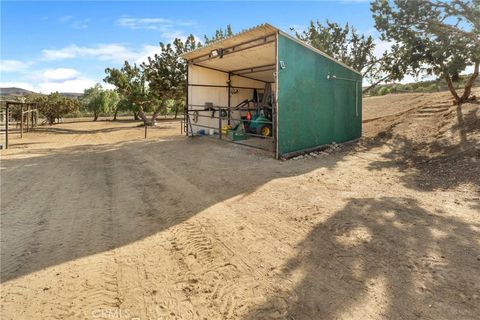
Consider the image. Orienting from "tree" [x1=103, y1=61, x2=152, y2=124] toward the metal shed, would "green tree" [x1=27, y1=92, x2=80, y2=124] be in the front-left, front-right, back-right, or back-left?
back-right

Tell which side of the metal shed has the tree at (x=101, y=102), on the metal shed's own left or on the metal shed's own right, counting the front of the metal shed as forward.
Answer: on the metal shed's own right

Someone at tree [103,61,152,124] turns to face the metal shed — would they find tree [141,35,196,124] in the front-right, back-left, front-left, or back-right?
front-left

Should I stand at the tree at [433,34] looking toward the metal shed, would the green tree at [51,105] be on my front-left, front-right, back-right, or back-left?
front-right

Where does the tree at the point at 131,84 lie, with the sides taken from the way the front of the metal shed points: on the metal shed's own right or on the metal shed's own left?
on the metal shed's own right

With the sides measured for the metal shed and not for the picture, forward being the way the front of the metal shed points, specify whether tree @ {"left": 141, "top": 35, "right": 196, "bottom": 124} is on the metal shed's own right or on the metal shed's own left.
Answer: on the metal shed's own right

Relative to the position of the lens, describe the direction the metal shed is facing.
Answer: facing the viewer and to the left of the viewer

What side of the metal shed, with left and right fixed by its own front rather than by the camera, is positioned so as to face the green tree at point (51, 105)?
right
